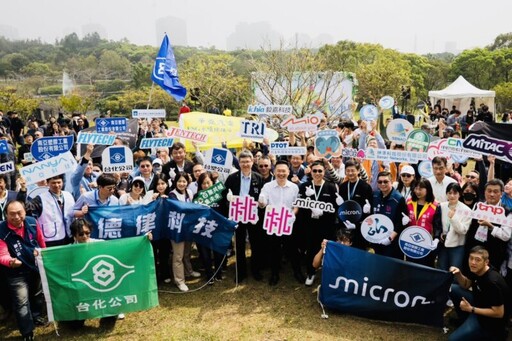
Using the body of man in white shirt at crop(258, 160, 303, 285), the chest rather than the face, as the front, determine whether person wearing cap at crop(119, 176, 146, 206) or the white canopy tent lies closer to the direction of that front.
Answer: the person wearing cap

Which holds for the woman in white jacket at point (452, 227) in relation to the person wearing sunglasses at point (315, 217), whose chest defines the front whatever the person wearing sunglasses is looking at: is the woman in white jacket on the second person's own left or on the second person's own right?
on the second person's own left

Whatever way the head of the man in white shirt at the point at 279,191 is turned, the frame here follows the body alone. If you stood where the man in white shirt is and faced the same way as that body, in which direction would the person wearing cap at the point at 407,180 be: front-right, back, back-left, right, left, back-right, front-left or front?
left

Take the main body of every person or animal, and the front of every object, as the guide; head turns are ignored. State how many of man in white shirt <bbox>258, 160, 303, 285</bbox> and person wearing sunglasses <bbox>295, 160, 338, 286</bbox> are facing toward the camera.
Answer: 2

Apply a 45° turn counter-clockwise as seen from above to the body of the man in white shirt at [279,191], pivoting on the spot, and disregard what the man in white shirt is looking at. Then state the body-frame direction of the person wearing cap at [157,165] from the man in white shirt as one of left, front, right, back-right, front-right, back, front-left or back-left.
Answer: back

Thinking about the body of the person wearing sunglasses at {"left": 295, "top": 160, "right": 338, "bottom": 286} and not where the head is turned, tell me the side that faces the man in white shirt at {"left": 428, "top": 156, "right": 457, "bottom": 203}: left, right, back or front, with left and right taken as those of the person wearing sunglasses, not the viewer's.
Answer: left

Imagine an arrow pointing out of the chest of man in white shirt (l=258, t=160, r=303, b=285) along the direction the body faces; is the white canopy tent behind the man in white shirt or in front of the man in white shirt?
behind

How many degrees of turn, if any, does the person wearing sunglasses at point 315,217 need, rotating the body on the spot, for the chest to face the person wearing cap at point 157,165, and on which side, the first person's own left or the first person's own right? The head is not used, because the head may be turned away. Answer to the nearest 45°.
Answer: approximately 135° to the first person's own right

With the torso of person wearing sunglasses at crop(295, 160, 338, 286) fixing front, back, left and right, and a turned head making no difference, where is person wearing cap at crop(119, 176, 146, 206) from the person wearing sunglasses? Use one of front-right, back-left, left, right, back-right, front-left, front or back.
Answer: right
